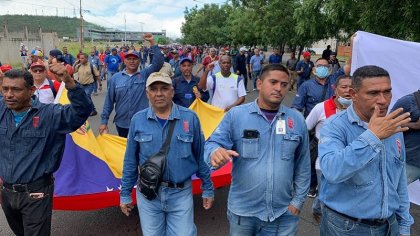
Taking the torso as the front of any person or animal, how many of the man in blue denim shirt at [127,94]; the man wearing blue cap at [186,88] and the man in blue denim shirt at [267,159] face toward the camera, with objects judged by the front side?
3

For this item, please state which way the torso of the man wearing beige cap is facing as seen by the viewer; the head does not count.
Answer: toward the camera

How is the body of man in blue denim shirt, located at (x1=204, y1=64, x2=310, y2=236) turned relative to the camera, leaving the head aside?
toward the camera

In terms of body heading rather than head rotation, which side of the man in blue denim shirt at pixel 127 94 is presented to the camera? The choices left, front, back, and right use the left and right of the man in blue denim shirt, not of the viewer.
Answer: front

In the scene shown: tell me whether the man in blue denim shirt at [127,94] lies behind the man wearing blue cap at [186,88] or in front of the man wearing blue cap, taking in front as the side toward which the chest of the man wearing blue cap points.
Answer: in front

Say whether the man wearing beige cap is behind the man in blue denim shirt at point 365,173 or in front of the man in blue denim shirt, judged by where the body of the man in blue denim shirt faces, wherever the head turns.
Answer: behind

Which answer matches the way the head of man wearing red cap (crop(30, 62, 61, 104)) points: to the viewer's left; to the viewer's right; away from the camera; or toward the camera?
toward the camera

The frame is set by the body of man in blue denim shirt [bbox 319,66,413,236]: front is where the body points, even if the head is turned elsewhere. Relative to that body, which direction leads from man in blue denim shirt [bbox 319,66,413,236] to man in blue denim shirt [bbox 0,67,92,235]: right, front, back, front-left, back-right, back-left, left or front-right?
back-right

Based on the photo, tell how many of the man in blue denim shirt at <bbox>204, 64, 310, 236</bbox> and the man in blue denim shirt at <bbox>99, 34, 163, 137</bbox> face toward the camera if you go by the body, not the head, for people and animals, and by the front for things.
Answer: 2

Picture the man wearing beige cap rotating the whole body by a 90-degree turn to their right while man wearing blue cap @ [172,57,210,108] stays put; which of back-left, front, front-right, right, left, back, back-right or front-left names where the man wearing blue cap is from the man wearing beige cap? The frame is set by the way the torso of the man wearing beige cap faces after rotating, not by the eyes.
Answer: right

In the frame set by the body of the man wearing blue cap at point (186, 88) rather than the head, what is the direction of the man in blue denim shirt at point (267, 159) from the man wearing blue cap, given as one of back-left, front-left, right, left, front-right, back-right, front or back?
front

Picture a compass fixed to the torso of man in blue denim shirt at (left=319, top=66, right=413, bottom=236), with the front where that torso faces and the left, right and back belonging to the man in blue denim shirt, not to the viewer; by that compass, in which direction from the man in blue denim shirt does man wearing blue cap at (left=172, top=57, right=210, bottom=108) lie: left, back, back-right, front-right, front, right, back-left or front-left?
back

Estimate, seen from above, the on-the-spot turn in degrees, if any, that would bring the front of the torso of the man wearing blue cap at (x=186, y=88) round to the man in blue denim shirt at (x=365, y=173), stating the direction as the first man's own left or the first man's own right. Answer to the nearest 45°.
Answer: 0° — they already face them

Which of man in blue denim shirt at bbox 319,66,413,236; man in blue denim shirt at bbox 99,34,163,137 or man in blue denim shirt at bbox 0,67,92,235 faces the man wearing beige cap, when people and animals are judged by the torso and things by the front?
man in blue denim shirt at bbox 99,34,163,137
